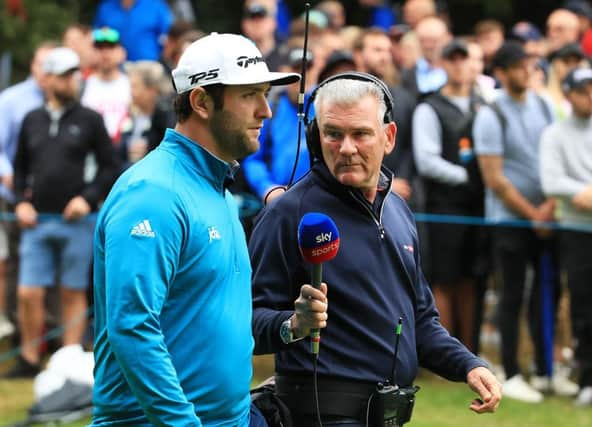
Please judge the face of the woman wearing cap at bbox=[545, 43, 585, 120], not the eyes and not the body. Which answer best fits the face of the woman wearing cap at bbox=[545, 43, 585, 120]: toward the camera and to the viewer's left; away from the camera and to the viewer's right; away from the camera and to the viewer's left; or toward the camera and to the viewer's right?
toward the camera and to the viewer's left

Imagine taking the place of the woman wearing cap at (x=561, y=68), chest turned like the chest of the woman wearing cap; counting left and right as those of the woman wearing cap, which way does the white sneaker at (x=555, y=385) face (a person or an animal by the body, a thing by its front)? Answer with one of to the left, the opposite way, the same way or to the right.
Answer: the same way

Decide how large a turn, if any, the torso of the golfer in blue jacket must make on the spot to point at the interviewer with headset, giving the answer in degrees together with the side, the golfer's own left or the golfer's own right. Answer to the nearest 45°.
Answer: approximately 45° to the golfer's own left

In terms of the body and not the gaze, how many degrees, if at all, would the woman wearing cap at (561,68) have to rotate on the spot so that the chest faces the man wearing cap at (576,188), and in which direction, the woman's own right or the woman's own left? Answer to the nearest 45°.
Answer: approximately 45° to the woman's own right

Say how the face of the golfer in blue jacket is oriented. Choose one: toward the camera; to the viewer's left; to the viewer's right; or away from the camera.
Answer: to the viewer's right

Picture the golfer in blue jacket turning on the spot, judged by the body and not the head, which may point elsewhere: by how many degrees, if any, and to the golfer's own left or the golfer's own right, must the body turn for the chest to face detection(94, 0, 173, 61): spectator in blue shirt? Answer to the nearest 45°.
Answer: approximately 90° to the golfer's own left

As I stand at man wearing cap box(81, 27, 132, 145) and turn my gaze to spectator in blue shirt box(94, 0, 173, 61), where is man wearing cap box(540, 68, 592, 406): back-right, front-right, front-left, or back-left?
back-right

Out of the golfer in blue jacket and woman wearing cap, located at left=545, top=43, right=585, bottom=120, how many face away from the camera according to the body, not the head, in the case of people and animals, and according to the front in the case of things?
0

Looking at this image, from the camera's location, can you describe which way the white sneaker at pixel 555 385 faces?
facing the viewer and to the right of the viewer

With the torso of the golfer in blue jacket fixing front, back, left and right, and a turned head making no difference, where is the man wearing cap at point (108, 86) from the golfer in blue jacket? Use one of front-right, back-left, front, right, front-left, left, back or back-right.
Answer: left

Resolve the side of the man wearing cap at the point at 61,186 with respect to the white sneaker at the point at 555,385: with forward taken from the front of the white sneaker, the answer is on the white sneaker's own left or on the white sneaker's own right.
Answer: on the white sneaker's own right

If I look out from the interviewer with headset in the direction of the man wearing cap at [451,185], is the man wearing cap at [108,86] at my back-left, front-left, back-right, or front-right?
front-left

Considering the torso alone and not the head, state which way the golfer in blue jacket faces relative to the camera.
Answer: to the viewer's right

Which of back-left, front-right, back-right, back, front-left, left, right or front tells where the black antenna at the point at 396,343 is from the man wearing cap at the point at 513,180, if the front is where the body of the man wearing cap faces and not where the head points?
front-right

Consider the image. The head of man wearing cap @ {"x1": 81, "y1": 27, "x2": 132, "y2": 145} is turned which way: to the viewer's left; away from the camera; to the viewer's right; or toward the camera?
toward the camera

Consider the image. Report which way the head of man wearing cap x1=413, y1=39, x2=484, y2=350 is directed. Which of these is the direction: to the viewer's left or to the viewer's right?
to the viewer's left

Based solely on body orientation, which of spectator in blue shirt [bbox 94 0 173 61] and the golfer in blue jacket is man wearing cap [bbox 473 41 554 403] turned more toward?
the golfer in blue jacket
